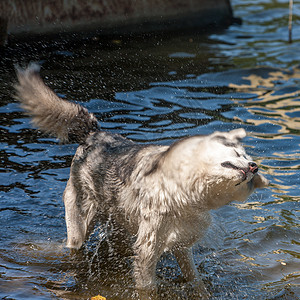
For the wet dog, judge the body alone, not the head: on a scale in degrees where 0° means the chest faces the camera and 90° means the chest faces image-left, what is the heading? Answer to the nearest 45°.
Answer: approximately 315°
